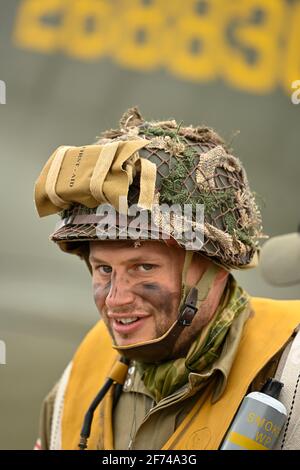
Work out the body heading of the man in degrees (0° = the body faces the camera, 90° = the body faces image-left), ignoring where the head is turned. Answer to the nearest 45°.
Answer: approximately 45°

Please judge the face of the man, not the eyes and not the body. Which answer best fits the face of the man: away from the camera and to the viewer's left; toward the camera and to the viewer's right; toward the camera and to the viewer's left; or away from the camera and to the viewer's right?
toward the camera and to the viewer's left
